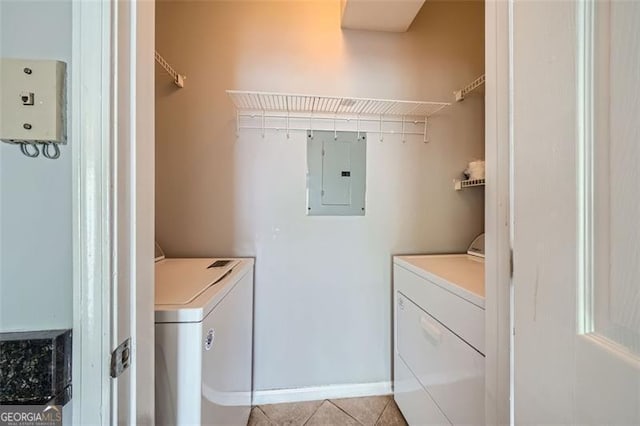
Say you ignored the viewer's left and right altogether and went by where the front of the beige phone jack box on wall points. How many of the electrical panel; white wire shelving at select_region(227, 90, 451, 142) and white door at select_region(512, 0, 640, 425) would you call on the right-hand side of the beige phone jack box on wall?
0

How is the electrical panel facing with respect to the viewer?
toward the camera

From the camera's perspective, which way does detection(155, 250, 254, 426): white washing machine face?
to the viewer's right

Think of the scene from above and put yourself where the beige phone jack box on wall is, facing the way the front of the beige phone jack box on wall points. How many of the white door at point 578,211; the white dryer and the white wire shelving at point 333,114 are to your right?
0

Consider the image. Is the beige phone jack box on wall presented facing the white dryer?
no

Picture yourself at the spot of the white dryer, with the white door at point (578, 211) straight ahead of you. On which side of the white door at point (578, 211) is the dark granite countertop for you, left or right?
right

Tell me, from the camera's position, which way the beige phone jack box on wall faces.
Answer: facing the viewer

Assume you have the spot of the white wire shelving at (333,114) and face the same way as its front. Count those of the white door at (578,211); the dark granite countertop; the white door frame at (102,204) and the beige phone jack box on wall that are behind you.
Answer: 0
